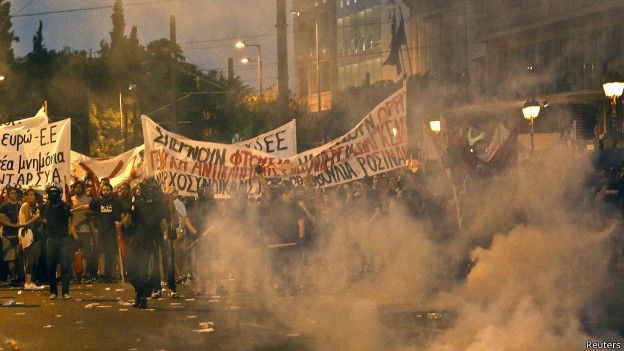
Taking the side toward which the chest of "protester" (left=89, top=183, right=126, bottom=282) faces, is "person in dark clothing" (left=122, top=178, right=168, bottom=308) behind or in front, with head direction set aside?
in front

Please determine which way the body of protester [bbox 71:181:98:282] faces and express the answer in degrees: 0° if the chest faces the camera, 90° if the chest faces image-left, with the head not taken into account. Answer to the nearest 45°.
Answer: approximately 0°

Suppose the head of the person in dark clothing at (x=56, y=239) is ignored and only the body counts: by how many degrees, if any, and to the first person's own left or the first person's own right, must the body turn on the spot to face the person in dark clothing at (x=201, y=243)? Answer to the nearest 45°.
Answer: approximately 90° to the first person's own left

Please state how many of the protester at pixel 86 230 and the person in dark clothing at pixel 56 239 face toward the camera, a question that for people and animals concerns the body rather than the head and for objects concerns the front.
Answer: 2

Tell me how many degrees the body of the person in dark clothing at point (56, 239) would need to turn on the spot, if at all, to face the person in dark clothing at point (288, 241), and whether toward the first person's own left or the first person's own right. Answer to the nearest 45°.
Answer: approximately 90° to the first person's own left

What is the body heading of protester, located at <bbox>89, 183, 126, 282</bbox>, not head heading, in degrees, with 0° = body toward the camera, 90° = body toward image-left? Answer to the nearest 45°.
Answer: approximately 0°

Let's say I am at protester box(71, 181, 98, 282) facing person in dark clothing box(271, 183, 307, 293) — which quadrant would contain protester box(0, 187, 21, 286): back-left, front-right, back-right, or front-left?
back-right
